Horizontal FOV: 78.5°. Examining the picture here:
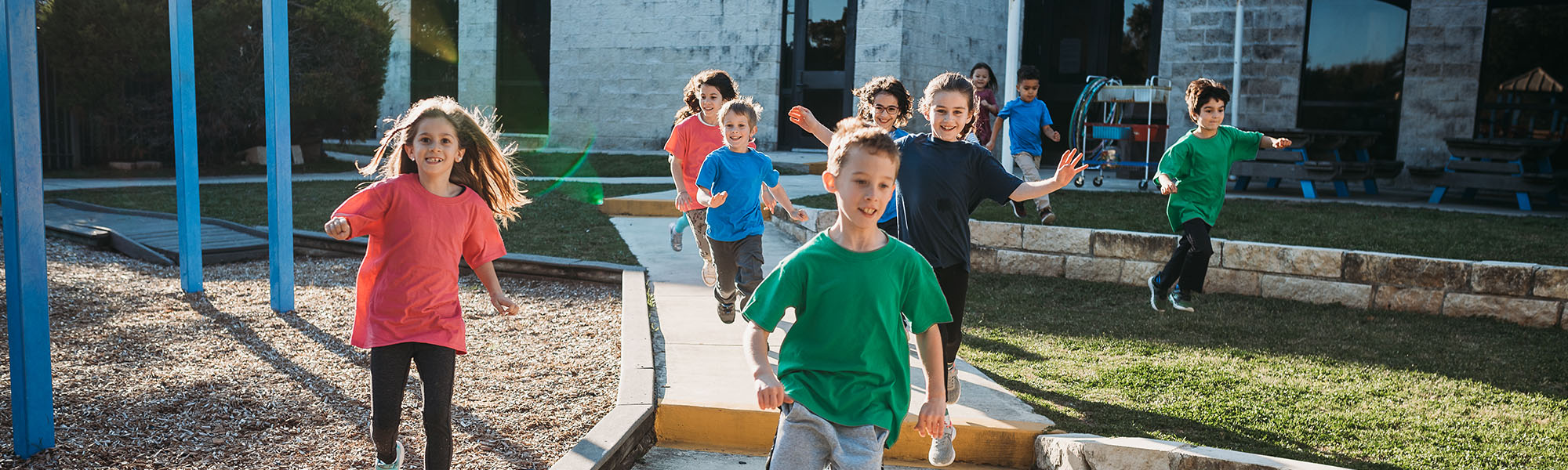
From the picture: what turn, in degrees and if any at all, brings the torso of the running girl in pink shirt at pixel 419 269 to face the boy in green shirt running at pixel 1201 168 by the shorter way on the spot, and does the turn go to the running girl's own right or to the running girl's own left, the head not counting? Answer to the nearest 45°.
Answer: approximately 90° to the running girl's own left

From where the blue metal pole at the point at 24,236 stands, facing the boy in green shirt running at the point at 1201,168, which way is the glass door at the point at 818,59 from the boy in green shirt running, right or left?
left

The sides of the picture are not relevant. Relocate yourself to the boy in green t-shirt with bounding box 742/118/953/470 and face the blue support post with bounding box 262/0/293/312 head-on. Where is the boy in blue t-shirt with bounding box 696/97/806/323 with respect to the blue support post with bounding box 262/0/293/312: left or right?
right

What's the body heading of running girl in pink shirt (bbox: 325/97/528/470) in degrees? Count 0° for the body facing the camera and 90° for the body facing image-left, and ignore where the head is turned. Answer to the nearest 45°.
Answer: approximately 0°

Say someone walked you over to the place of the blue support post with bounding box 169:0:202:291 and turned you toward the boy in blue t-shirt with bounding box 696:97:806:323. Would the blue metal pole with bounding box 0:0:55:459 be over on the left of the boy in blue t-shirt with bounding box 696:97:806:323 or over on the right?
right

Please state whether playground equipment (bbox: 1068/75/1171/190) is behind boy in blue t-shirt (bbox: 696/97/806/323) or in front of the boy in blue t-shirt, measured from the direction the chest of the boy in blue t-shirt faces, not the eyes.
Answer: behind

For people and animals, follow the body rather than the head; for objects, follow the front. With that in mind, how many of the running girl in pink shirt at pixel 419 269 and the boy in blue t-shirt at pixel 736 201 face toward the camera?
2

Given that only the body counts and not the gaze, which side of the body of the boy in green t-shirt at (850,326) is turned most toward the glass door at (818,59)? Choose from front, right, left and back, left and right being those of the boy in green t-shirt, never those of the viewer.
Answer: back

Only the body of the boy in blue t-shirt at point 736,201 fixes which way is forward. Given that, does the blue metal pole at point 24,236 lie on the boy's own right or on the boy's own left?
on the boy's own right

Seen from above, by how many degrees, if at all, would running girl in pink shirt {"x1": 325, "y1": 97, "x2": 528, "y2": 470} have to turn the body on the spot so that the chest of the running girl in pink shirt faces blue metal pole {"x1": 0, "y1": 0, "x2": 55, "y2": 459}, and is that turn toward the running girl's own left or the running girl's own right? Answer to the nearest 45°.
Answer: approximately 135° to the running girl's own right

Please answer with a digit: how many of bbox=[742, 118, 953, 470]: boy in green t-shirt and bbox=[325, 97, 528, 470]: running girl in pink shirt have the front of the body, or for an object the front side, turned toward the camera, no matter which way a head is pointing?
2
